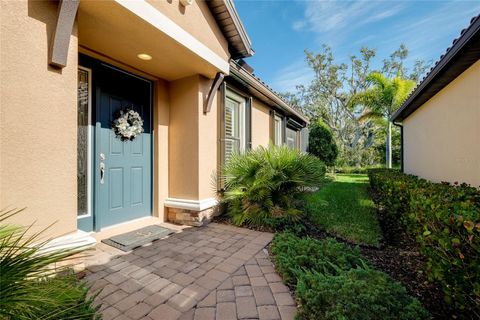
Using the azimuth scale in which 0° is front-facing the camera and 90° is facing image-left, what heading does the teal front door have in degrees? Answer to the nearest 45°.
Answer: approximately 315°

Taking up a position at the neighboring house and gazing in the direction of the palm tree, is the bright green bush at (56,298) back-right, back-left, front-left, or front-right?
back-left

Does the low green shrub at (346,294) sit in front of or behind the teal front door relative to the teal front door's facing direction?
in front

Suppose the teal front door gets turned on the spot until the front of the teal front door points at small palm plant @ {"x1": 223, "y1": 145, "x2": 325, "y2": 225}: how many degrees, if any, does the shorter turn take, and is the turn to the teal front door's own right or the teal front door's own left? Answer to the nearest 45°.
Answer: approximately 45° to the teal front door's own left

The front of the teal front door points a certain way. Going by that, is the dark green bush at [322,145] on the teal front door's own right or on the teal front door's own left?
on the teal front door's own left

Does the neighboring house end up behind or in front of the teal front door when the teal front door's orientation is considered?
in front

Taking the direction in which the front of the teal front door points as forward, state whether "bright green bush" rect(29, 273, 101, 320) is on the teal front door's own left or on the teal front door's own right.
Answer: on the teal front door's own right
